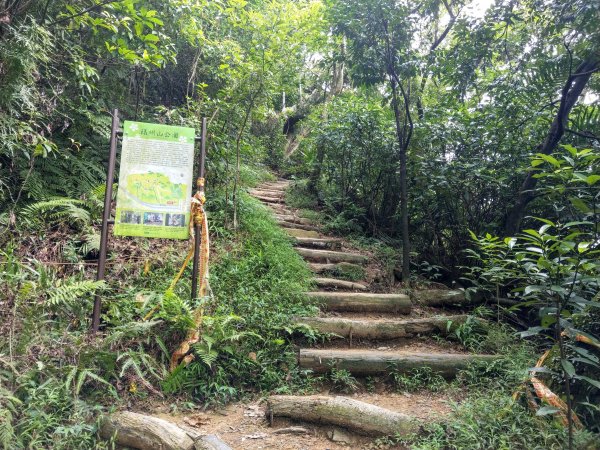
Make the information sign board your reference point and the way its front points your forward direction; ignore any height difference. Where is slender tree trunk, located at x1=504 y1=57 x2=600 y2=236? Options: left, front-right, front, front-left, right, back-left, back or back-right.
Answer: left

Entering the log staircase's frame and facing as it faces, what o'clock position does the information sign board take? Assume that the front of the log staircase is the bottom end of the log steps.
The information sign board is roughly at 2 o'clock from the log staircase.

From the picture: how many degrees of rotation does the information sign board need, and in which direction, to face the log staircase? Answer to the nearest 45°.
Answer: approximately 90° to its left

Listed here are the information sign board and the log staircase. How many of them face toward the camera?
2

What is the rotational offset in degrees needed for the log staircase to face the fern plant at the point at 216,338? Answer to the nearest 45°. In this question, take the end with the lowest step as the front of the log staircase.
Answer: approximately 45° to its right

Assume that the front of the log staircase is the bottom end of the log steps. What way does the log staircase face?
toward the camera
